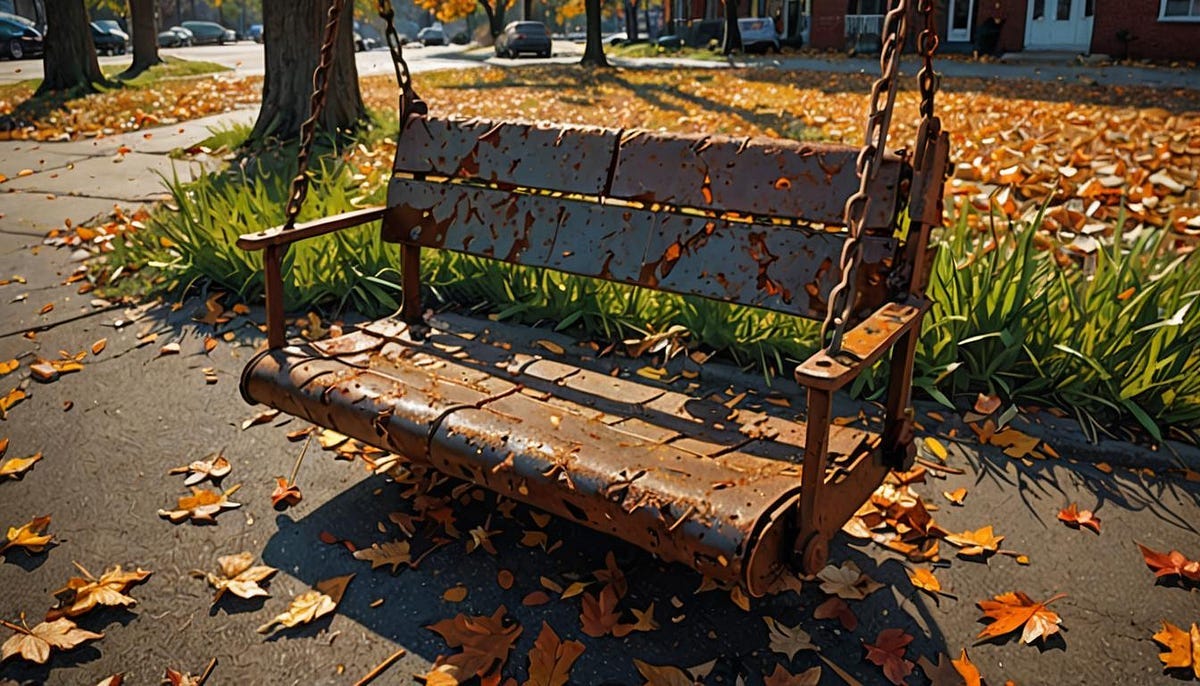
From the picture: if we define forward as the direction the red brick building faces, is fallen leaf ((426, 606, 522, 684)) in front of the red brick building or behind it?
in front

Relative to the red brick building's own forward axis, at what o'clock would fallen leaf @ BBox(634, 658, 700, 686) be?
The fallen leaf is roughly at 12 o'clock from the red brick building.

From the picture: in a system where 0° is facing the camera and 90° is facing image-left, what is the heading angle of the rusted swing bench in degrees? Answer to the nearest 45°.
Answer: approximately 45°

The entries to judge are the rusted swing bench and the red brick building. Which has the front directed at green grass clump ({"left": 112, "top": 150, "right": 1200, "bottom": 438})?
the red brick building

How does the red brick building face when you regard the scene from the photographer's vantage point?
facing the viewer

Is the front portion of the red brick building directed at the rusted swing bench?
yes

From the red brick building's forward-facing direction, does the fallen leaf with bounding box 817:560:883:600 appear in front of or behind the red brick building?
in front

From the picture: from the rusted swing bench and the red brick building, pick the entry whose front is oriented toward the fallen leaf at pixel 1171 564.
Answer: the red brick building

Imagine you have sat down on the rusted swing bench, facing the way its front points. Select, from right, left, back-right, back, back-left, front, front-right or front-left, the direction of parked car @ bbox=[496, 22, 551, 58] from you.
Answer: back-right

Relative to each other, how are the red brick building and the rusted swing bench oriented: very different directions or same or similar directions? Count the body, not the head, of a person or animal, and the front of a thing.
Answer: same or similar directions

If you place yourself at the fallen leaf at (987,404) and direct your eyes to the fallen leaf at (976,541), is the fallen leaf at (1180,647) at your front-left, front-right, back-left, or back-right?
front-left

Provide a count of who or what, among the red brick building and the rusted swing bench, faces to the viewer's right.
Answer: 0

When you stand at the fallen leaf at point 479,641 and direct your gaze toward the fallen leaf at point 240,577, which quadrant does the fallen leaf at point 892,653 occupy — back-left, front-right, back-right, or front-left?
back-right

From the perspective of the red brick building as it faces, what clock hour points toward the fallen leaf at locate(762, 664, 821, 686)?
The fallen leaf is roughly at 12 o'clock from the red brick building.

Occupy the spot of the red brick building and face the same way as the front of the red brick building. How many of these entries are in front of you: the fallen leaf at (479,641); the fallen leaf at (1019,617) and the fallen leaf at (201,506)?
3
